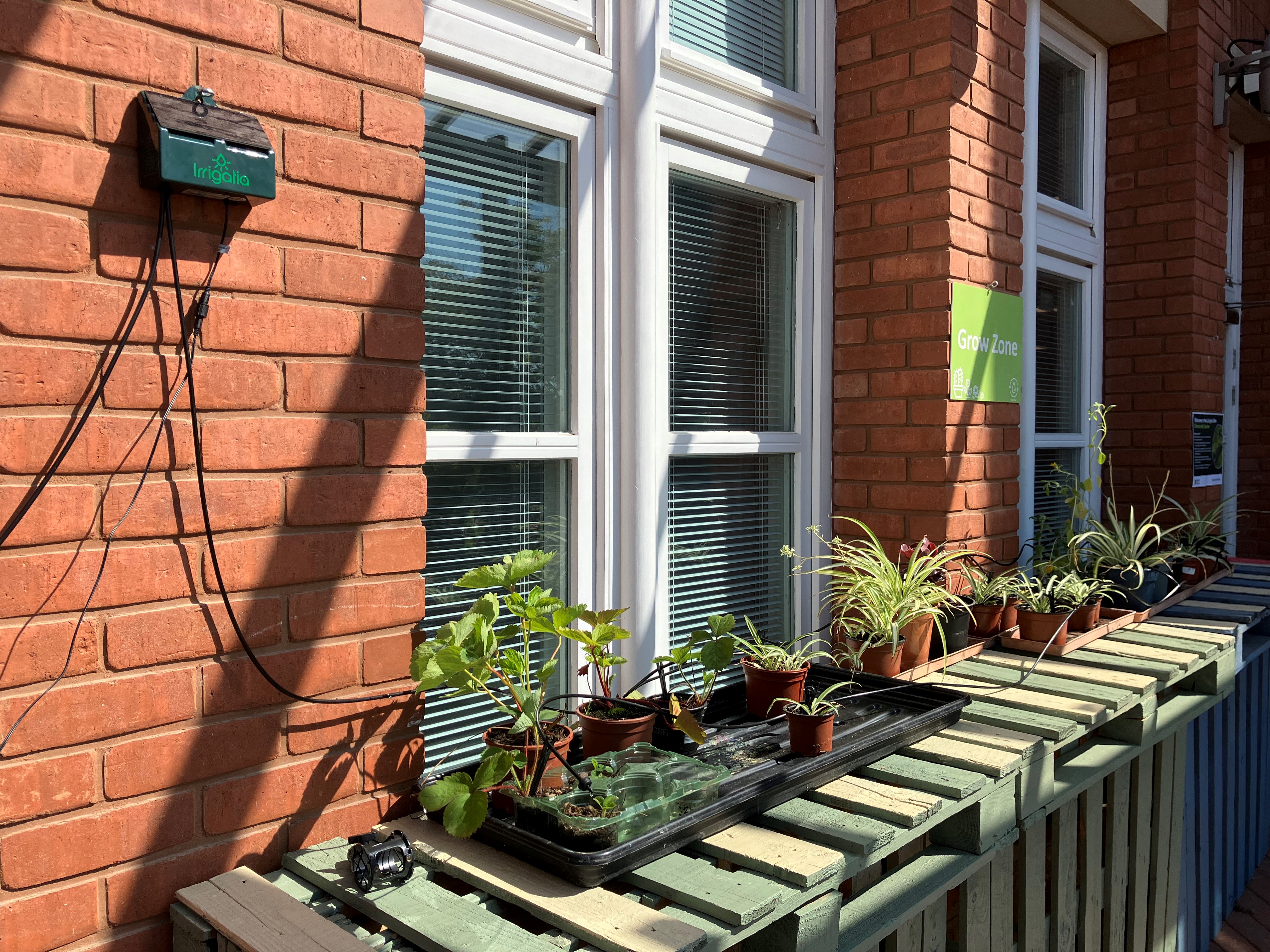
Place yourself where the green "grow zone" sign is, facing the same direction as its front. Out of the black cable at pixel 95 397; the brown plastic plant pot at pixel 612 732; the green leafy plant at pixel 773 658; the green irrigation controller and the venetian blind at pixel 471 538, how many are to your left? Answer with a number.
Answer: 0

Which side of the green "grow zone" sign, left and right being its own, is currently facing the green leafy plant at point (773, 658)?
right

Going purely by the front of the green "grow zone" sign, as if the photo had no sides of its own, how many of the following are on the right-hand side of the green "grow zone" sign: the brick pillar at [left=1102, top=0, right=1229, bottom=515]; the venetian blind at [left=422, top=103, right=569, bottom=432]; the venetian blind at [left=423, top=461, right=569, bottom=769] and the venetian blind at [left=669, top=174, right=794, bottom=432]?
3

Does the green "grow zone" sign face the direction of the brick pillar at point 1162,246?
no

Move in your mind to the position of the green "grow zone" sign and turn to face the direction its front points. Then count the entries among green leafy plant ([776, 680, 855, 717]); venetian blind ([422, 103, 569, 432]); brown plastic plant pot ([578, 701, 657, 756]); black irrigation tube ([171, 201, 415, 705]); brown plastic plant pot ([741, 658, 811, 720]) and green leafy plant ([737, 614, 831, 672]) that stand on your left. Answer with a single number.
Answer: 0

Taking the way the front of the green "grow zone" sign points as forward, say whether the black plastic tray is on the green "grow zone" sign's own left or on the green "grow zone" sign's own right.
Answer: on the green "grow zone" sign's own right

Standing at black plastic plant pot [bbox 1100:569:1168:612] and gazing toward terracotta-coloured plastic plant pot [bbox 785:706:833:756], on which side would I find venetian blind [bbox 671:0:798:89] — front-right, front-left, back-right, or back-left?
front-right

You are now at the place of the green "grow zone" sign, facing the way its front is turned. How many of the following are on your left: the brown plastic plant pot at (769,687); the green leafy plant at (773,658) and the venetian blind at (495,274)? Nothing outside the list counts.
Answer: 0

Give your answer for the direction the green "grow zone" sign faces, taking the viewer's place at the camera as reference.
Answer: facing the viewer and to the right of the viewer

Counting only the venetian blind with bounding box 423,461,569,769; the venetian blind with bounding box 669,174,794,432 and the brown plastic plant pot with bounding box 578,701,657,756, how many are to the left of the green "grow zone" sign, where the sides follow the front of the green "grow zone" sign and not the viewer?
0

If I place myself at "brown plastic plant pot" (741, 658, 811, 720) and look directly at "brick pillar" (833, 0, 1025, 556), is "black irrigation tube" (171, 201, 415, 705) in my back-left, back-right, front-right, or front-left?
back-left

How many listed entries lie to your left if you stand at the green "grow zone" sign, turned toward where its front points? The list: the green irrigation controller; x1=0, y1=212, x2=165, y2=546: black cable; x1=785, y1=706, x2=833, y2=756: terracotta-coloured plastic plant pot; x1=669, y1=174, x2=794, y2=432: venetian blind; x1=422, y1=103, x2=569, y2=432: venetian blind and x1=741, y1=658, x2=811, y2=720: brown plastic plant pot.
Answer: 0

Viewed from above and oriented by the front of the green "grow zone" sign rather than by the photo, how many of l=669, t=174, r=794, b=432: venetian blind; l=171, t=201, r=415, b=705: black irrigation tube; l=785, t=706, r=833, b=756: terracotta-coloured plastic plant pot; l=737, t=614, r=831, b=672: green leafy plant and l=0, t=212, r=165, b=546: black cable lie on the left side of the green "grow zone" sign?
0

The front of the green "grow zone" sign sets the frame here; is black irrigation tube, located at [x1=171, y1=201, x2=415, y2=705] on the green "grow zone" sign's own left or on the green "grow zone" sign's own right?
on the green "grow zone" sign's own right

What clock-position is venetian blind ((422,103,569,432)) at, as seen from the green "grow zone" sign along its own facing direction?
The venetian blind is roughly at 3 o'clock from the green "grow zone" sign.

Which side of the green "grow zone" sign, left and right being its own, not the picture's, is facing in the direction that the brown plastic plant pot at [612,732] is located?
right
